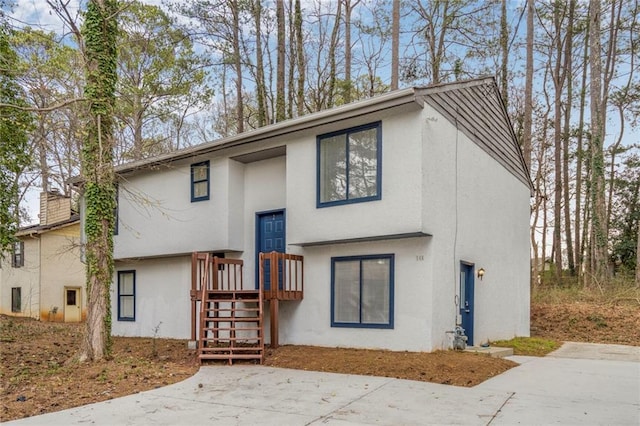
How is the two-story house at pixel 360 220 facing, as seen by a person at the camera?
facing the viewer and to the left of the viewer

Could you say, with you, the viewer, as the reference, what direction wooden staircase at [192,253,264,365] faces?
facing the viewer
